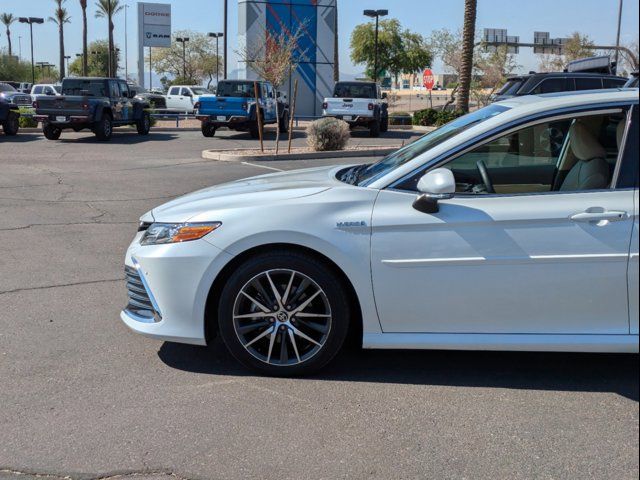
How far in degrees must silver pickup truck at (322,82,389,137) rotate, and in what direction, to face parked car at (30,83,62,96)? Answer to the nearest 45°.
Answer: approximately 45° to its left

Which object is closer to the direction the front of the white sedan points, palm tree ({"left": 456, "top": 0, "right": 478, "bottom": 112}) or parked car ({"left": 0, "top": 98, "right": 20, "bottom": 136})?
the parked car

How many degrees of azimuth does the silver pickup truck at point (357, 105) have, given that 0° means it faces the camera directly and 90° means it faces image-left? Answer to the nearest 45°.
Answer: approximately 180°

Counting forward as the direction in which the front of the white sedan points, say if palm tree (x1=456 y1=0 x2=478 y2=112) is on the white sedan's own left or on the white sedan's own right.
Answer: on the white sedan's own right

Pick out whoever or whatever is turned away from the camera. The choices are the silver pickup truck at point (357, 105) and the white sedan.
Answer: the silver pickup truck

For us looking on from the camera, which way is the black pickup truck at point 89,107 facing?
facing away from the viewer and to the right of the viewer

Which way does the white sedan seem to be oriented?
to the viewer's left

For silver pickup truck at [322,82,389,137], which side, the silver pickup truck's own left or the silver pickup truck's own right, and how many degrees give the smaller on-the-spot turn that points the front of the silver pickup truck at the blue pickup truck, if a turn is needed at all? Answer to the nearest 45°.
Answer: approximately 135° to the silver pickup truck's own left

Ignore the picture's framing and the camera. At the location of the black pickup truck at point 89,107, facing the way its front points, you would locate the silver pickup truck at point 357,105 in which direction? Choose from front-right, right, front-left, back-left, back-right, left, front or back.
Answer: front-right

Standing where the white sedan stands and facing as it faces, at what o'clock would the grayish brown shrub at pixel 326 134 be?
The grayish brown shrub is roughly at 3 o'clock from the white sedan.

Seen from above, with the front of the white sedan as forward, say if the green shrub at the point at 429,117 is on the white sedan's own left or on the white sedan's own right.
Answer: on the white sedan's own right

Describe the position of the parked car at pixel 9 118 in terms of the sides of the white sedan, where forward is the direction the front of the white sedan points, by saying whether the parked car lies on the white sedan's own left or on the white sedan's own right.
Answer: on the white sedan's own right

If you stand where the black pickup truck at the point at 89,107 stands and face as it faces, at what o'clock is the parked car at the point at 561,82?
The parked car is roughly at 3 o'clock from the black pickup truck.

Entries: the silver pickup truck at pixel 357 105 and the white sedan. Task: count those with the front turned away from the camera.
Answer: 1

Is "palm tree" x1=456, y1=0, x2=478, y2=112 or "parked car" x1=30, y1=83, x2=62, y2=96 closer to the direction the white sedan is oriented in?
the parked car
